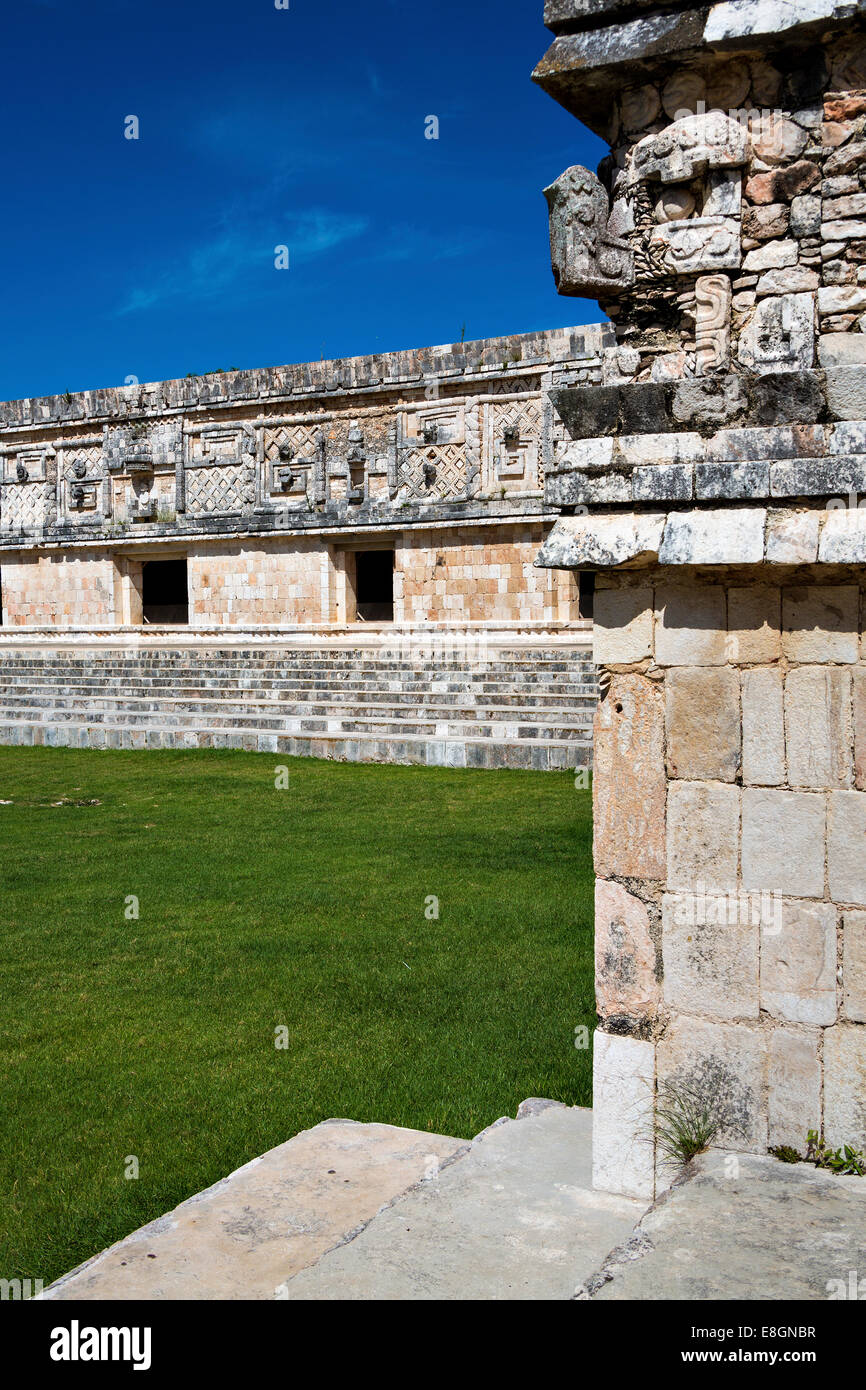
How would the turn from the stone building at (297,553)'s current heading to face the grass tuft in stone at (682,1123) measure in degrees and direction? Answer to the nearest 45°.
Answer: approximately 45° to its left

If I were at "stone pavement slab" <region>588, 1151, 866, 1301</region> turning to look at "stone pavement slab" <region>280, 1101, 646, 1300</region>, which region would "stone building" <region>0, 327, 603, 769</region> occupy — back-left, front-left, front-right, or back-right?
front-right

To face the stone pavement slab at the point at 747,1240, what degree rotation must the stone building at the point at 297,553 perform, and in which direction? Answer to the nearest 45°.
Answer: approximately 45° to its left

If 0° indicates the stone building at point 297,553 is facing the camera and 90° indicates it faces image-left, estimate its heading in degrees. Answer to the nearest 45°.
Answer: approximately 45°

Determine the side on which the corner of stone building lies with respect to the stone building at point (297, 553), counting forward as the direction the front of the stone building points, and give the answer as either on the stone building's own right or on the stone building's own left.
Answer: on the stone building's own left

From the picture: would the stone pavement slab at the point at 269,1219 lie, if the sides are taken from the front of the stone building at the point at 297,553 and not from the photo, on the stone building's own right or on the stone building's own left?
on the stone building's own left
